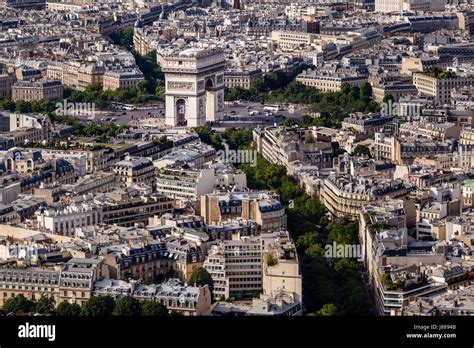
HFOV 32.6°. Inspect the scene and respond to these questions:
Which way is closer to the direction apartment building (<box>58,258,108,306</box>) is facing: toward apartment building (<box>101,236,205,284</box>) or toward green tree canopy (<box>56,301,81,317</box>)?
the green tree canopy

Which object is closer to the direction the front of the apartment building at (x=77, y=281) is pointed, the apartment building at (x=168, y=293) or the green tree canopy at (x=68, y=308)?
the green tree canopy

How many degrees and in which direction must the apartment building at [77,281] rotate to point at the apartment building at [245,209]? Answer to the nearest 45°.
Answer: approximately 135° to its left

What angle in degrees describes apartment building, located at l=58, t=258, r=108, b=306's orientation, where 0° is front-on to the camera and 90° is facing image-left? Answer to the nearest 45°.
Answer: approximately 0°

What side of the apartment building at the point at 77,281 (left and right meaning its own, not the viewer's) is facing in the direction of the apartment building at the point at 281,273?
left

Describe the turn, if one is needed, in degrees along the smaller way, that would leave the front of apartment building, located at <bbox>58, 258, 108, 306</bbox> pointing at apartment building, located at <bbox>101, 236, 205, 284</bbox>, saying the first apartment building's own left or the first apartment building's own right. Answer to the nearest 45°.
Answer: approximately 135° to the first apartment building's own left

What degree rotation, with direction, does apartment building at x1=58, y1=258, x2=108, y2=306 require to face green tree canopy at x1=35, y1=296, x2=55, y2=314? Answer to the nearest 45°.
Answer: approximately 45° to its right

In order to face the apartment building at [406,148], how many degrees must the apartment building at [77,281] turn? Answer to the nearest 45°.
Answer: approximately 135° to its left

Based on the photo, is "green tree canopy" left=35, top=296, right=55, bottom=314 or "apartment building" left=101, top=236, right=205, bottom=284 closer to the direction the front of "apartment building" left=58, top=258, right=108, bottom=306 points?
the green tree canopy

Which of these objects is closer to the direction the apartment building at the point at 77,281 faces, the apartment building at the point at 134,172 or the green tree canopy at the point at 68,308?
the green tree canopy

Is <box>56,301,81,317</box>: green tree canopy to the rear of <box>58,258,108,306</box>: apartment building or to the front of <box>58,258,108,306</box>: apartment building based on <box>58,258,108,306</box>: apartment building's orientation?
to the front
